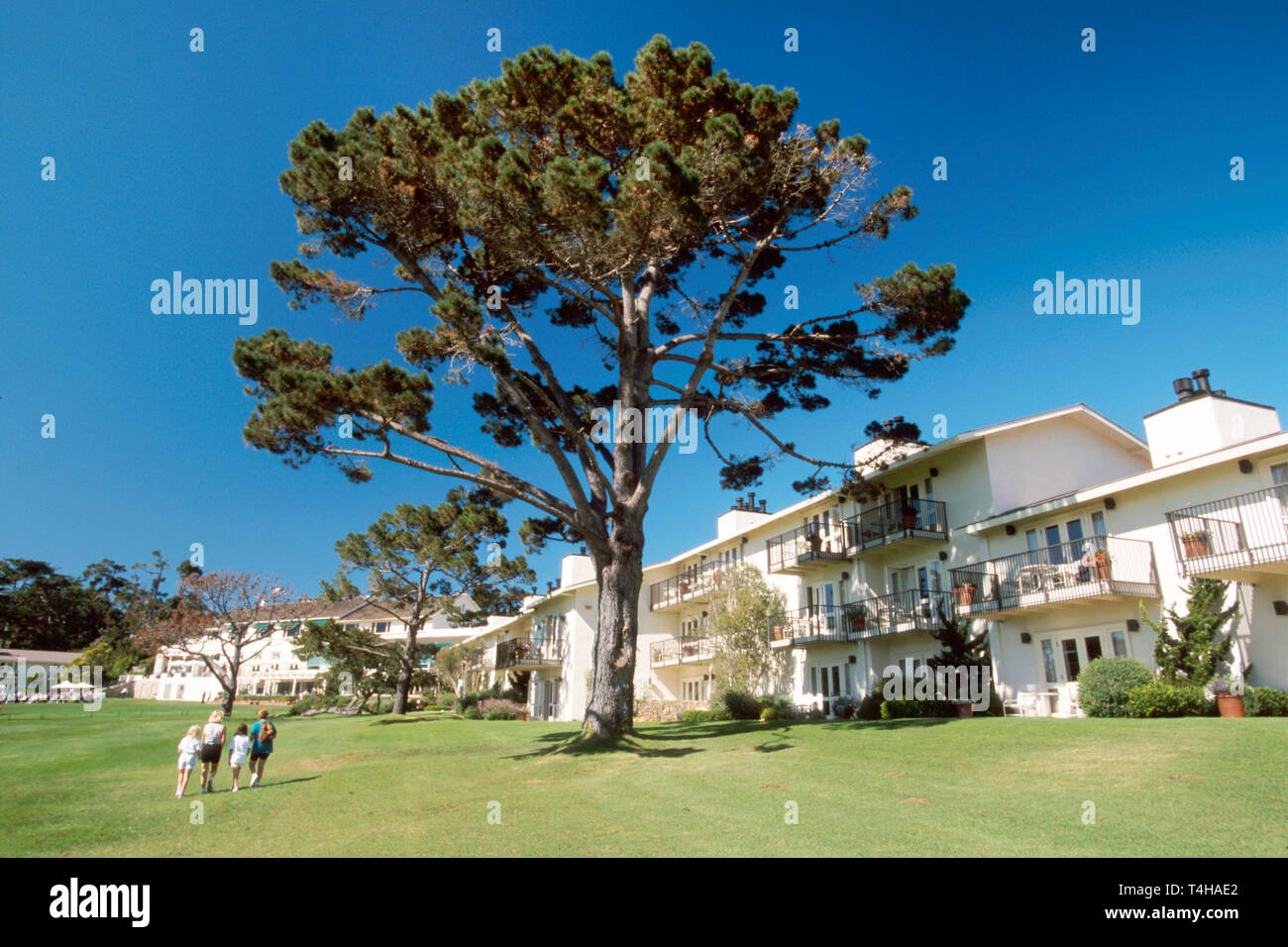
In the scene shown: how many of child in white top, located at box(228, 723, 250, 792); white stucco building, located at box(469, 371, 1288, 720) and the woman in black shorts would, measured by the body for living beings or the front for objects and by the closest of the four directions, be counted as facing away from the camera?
2

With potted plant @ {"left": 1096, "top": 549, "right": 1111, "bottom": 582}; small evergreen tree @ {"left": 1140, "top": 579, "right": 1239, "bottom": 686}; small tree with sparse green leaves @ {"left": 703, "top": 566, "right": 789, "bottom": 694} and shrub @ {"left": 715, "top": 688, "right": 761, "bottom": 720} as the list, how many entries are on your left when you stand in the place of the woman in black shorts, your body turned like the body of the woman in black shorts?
0

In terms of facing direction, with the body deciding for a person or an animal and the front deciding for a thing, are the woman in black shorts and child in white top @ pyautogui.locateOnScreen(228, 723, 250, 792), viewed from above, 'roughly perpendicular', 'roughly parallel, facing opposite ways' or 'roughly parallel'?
roughly parallel

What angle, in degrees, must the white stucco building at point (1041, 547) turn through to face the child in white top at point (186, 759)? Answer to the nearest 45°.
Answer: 0° — it already faces them

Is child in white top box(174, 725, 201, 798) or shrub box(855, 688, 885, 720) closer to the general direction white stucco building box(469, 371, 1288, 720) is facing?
the child in white top

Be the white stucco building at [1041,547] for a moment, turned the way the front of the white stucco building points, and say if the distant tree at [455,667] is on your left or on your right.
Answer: on your right

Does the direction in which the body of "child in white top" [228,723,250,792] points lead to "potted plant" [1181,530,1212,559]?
no

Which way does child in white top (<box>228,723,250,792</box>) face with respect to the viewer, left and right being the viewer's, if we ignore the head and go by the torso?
facing away from the viewer

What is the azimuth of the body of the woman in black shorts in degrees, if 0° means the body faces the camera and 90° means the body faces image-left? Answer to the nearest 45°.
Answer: approximately 180°
